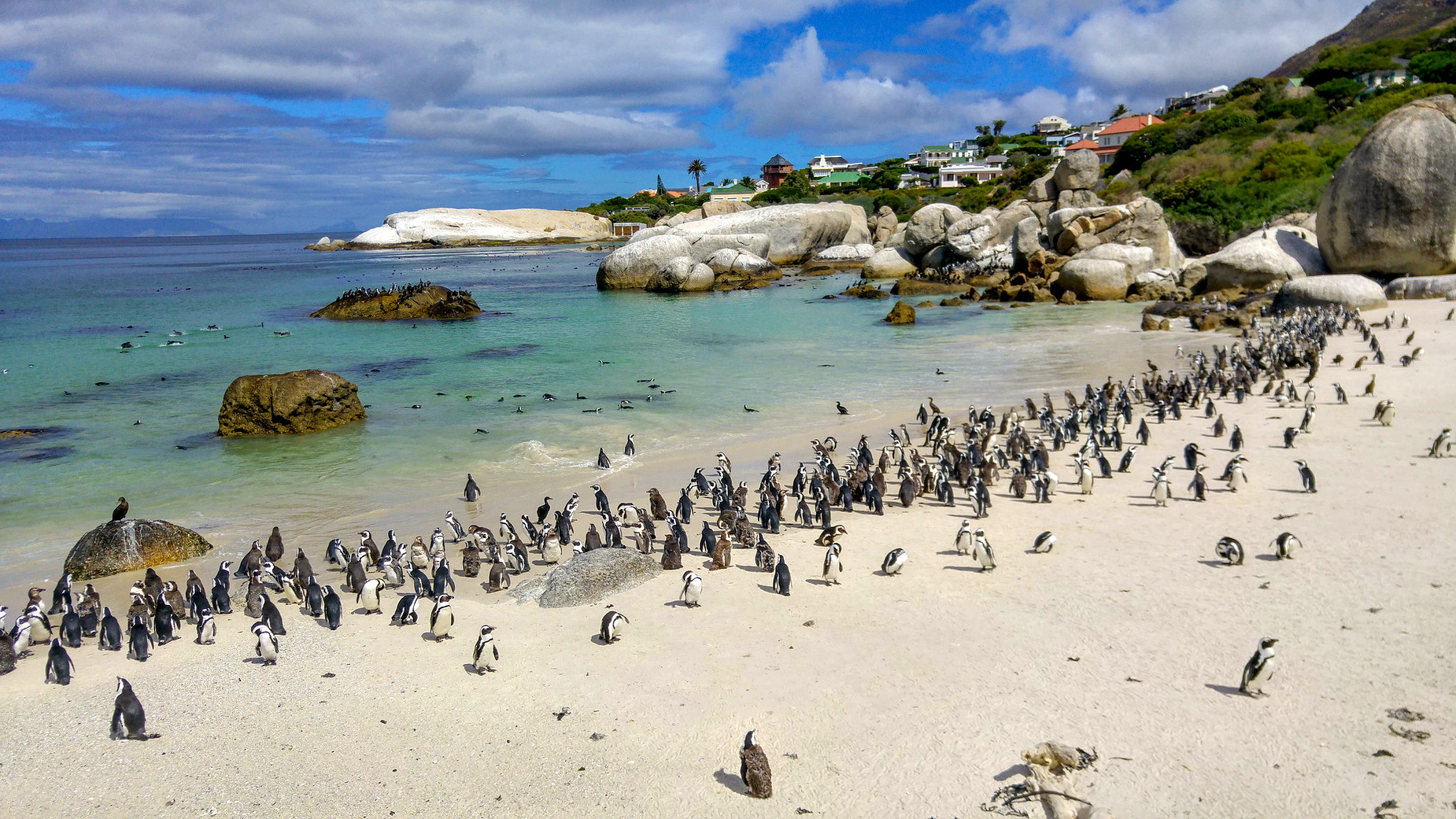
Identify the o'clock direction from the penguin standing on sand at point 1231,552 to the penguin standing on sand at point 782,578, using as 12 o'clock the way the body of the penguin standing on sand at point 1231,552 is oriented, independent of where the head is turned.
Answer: the penguin standing on sand at point 782,578 is roughly at 11 o'clock from the penguin standing on sand at point 1231,552.

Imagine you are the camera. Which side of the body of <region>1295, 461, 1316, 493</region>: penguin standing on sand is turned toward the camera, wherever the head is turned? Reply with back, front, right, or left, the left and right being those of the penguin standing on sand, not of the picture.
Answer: left

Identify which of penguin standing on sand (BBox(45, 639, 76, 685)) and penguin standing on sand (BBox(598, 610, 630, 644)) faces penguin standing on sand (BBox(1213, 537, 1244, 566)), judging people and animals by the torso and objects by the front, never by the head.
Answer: penguin standing on sand (BBox(598, 610, 630, 644))

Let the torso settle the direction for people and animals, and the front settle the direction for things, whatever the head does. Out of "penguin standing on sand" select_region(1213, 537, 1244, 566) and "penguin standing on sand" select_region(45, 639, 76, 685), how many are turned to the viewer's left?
1

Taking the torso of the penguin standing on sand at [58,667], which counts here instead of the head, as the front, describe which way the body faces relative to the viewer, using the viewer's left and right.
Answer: facing away from the viewer

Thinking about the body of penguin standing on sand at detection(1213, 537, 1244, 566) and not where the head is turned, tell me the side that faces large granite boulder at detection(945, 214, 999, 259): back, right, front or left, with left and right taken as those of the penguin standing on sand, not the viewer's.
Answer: right

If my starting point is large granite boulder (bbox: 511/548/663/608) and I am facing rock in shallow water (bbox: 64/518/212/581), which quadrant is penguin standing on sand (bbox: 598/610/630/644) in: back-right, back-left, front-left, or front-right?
back-left

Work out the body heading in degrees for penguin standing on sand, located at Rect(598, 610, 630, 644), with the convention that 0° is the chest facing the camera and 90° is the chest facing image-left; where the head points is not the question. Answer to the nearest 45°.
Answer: approximately 270°

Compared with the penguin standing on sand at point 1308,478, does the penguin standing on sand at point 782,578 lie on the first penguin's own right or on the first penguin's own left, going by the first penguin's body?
on the first penguin's own left
